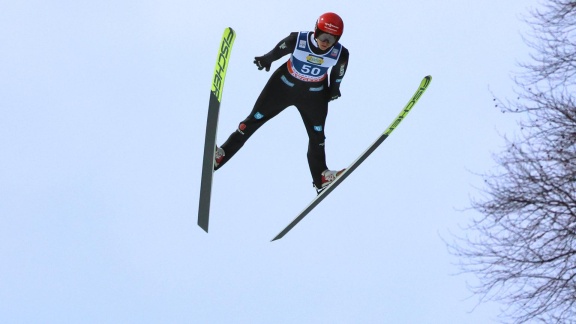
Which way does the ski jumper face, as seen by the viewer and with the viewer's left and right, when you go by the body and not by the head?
facing the viewer
